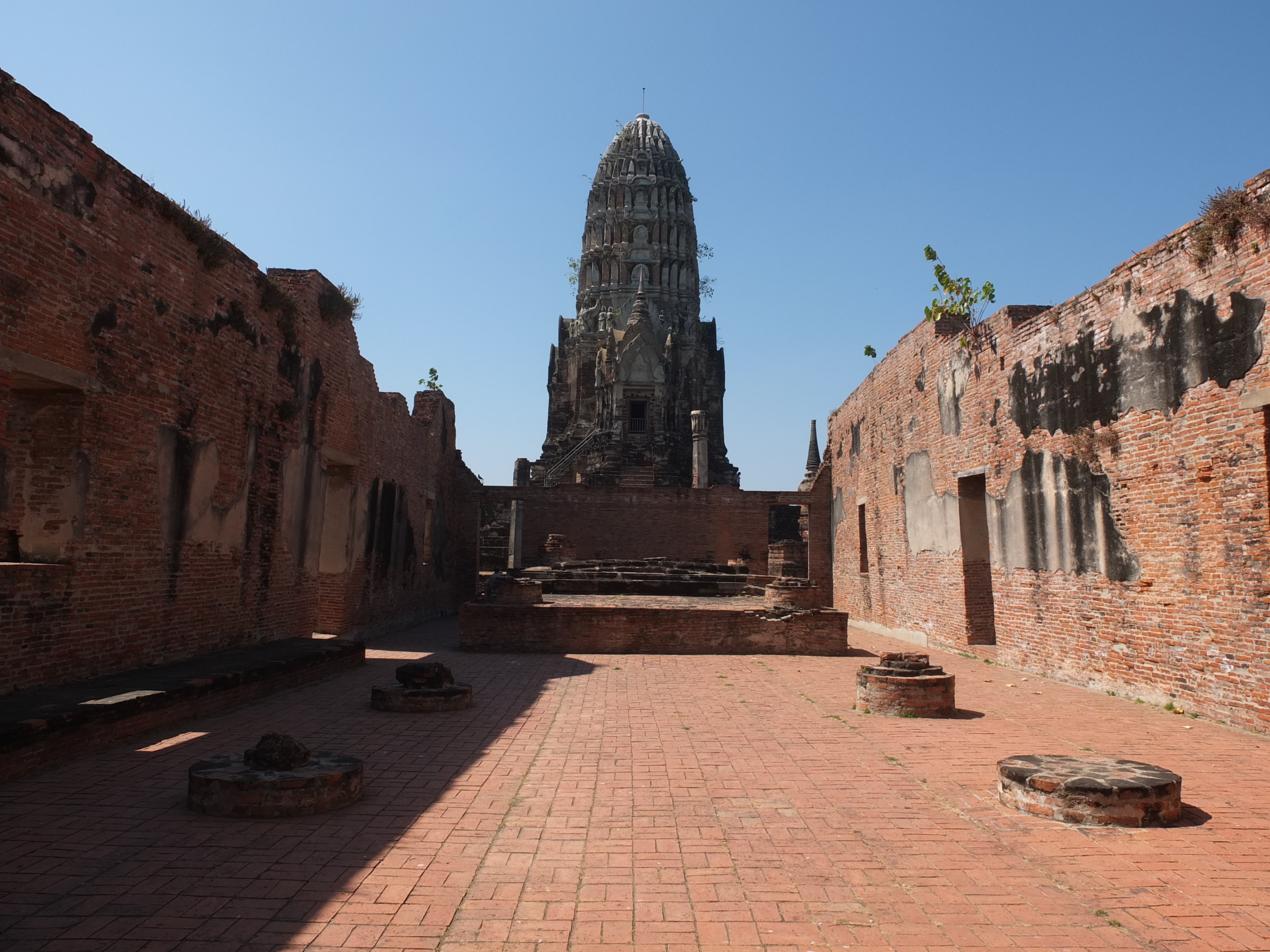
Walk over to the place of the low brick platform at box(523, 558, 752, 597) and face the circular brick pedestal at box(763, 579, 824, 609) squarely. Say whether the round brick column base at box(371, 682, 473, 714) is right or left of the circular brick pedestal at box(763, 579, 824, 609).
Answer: right

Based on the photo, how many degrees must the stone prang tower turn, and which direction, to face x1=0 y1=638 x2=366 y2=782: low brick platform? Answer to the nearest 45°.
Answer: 0° — it already faces it

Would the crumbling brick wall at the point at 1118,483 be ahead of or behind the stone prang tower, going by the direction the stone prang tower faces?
ahead

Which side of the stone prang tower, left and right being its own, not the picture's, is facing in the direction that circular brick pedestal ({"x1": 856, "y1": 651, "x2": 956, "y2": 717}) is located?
front

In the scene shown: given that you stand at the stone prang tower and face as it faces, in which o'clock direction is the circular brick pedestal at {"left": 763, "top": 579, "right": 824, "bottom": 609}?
The circular brick pedestal is roughly at 12 o'clock from the stone prang tower.

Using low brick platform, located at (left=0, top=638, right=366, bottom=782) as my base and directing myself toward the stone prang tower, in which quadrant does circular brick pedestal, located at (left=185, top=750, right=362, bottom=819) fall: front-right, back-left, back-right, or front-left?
back-right

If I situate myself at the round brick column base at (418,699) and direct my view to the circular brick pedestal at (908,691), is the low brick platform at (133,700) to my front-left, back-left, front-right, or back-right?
back-right

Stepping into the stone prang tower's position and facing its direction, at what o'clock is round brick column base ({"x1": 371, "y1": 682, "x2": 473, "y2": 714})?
The round brick column base is roughly at 12 o'clock from the stone prang tower.

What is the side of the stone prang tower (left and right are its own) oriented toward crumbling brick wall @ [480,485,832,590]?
front

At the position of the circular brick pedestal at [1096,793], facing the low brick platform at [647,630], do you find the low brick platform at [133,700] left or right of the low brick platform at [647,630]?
left

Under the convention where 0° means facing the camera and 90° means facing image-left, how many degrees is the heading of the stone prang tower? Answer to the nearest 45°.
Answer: approximately 0°
